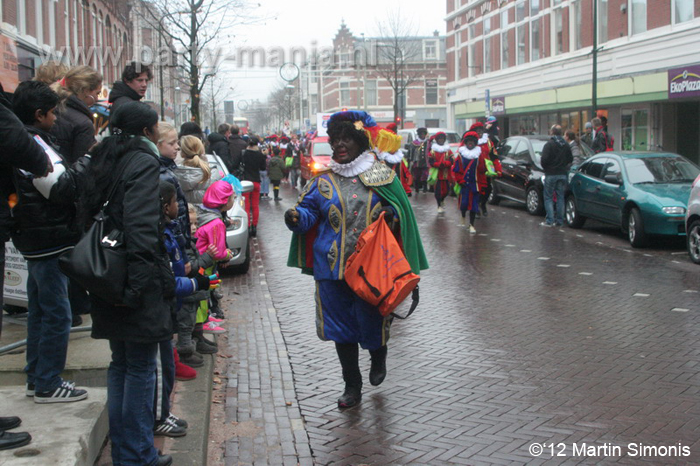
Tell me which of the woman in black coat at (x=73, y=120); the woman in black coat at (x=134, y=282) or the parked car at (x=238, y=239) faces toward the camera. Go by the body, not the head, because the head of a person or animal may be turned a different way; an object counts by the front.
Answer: the parked car

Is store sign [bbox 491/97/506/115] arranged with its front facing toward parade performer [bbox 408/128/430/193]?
yes

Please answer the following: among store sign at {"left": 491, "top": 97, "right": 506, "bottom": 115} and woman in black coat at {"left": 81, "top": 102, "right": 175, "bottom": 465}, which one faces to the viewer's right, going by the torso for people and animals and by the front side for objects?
the woman in black coat

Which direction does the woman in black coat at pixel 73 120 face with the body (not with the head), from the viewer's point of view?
to the viewer's right

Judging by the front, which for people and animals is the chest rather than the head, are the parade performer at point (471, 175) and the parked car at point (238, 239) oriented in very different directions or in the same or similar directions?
same or similar directions

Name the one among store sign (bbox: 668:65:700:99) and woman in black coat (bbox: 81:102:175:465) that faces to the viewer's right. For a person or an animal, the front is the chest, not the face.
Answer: the woman in black coat

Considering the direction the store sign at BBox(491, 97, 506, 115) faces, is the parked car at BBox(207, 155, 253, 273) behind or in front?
in front

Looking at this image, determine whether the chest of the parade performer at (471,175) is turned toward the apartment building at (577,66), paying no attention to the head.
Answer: no

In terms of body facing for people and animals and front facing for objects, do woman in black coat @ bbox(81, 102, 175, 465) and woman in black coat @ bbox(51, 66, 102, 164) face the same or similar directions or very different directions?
same or similar directions

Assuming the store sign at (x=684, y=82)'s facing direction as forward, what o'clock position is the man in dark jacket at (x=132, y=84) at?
The man in dark jacket is roughly at 11 o'clock from the store sign.

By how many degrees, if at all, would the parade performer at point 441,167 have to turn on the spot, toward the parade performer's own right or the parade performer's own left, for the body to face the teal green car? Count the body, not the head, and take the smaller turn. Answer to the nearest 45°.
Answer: approximately 45° to the parade performer's own left

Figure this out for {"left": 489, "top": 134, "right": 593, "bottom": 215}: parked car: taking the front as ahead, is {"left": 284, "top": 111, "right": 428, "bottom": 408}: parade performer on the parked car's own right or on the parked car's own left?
on the parked car's own right

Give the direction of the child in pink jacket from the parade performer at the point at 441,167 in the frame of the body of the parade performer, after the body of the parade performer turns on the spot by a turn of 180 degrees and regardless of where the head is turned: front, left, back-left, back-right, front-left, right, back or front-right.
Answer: back

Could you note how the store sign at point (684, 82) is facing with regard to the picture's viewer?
facing the viewer and to the left of the viewer

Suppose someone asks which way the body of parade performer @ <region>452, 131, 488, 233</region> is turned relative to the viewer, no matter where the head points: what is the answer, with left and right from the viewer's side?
facing the viewer

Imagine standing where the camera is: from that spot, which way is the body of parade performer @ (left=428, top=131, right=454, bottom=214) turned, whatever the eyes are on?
toward the camera

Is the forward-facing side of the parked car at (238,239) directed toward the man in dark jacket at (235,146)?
no
